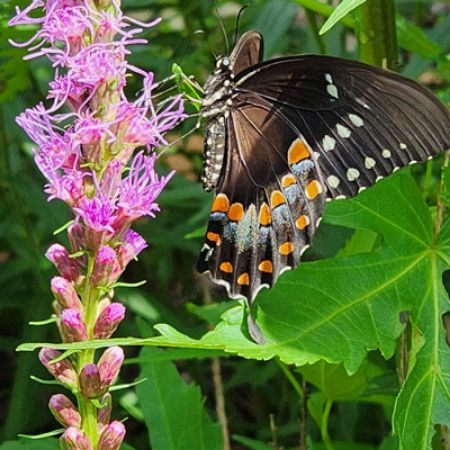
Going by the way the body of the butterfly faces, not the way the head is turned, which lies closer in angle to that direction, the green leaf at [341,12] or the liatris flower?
the liatris flower

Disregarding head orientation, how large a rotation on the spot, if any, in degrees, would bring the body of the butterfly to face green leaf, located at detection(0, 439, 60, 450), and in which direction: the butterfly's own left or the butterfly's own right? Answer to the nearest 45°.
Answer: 0° — it already faces it

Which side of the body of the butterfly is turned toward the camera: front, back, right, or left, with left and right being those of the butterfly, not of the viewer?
left

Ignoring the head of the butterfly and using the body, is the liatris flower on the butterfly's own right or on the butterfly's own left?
on the butterfly's own left
